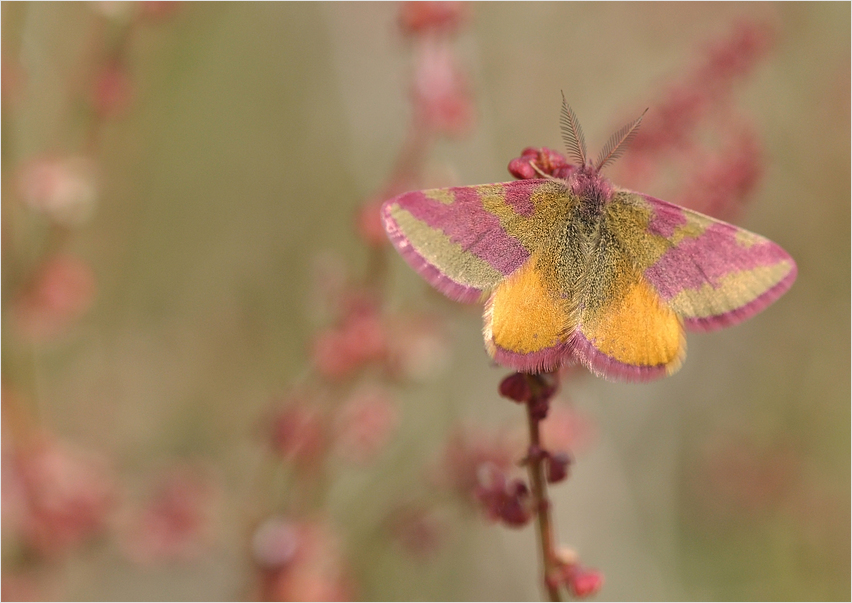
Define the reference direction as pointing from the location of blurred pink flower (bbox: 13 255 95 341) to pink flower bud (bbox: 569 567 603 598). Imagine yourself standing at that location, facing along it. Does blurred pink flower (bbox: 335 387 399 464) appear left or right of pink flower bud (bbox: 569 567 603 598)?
left

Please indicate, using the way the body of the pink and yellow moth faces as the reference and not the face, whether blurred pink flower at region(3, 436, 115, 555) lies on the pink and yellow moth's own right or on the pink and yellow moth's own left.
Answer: on the pink and yellow moth's own left

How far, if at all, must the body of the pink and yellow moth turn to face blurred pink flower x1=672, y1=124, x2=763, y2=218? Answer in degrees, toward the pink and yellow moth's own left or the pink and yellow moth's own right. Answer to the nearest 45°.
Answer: approximately 45° to the pink and yellow moth's own right

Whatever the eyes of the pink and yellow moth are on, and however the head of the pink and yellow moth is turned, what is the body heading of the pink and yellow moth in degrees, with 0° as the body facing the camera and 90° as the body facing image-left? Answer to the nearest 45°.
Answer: approximately 180°
